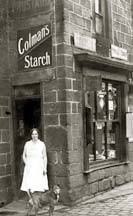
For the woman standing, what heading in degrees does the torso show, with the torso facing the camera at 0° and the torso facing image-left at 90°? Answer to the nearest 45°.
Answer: approximately 0°
